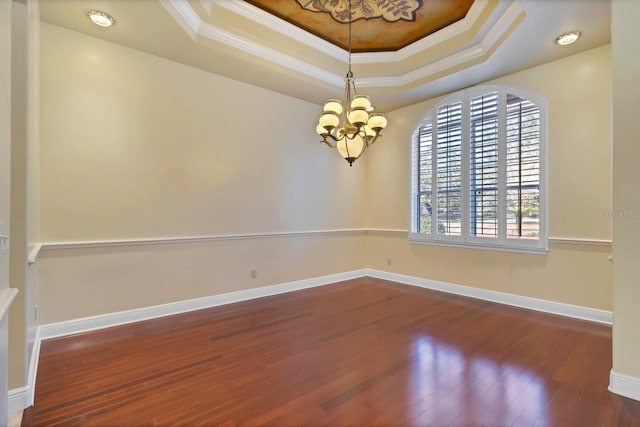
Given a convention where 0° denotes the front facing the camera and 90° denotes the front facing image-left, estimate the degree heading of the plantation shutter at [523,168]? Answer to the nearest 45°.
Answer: approximately 45°

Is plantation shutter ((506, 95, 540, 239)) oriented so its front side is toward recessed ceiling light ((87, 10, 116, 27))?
yes

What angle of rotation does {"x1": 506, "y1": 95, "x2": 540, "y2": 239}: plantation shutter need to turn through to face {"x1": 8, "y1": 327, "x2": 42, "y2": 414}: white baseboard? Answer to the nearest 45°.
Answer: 0° — it already faces it

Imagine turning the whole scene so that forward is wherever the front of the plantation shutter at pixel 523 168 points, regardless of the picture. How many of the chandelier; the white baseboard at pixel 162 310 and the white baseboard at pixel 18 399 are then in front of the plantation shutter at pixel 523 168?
3

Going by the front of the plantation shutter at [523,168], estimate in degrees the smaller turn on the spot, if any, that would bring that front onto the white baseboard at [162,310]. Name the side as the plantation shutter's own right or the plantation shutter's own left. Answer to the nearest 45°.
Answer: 0° — it already faces it

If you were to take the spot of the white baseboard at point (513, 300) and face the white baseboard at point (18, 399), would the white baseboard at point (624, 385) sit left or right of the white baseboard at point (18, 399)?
left
